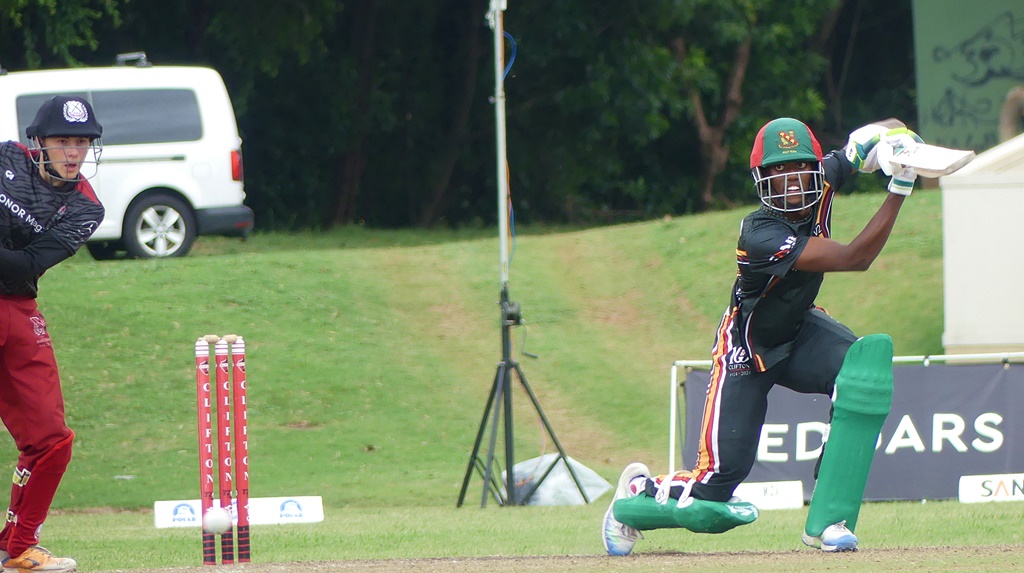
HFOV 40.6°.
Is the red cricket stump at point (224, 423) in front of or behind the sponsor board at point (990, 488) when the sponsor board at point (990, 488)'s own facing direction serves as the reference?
in front

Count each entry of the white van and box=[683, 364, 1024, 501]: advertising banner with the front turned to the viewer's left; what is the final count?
1

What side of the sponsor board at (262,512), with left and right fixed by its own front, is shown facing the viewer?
front

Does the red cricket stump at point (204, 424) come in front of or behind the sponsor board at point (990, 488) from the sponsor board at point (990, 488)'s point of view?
in front

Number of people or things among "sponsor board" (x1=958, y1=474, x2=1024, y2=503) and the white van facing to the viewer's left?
1

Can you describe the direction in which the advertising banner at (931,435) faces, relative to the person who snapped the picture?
facing the viewer

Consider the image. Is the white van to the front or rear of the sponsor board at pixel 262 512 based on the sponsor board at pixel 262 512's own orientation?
to the rear

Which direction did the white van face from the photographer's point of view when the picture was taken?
facing to the left of the viewer

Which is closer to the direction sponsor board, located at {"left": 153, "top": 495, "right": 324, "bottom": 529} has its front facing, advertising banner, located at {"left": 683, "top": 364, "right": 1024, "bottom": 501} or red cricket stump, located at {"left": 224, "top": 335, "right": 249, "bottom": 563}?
the red cricket stump

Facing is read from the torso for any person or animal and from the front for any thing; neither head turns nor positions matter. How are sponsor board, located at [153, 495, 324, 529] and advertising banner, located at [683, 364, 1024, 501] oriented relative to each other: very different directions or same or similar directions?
same or similar directions

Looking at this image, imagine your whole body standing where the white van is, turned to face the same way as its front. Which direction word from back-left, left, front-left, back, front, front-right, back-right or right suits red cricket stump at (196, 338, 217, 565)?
left

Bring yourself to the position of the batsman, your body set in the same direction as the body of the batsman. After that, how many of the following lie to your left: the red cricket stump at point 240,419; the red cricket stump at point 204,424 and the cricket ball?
0

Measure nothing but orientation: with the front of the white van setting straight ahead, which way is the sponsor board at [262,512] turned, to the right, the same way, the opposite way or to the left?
to the left

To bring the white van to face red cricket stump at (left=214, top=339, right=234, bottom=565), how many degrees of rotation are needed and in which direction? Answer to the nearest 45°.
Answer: approximately 90° to its left

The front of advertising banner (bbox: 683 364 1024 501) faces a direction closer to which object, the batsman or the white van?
the batsman
